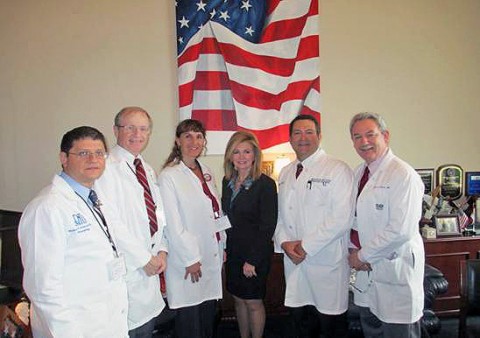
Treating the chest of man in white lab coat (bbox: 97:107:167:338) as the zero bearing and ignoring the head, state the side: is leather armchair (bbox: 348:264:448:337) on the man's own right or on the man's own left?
on the man's own left

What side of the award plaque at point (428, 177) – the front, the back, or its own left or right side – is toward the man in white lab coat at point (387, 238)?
front

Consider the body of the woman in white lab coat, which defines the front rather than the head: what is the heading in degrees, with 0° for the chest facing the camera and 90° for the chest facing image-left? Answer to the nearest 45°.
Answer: approximately 315°

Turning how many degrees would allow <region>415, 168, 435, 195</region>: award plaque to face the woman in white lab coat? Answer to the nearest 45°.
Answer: approximately 45° to its right
